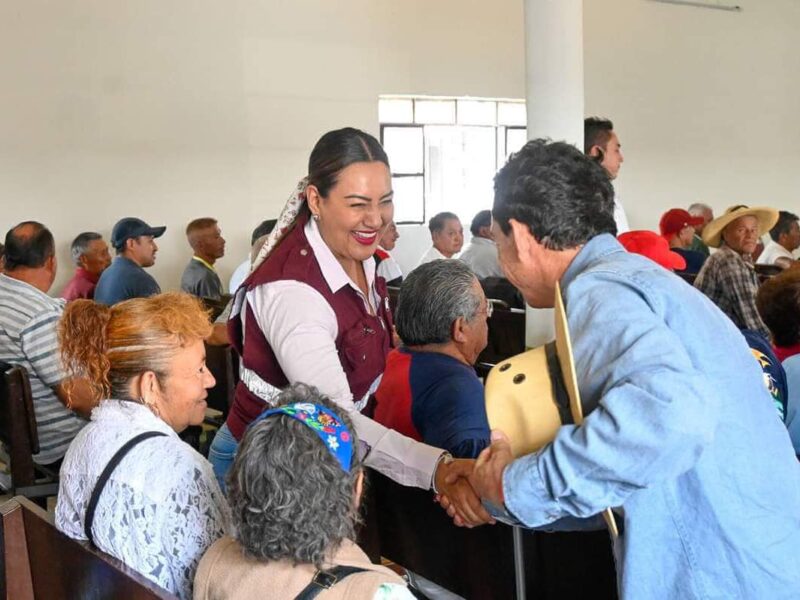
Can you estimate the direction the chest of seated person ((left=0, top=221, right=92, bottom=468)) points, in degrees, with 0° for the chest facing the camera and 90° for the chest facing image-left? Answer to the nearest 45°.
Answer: approximately 225°

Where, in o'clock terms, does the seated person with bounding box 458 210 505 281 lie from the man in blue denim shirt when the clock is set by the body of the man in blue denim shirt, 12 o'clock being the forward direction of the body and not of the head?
The seated person is roughly at 1 o'clock from the man in blue denim shirt.

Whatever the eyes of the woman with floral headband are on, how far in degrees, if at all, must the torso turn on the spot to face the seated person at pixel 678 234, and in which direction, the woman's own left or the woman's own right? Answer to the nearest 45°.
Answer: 0° — they already face them

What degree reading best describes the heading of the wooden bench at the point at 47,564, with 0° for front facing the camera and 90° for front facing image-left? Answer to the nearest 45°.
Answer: approximately 225°

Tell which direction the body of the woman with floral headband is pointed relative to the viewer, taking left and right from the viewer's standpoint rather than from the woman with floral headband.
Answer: facing away from the viewer and to the right of the viewer
